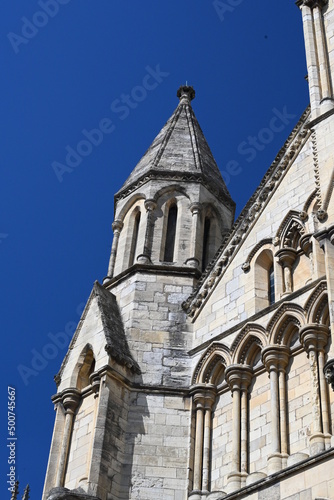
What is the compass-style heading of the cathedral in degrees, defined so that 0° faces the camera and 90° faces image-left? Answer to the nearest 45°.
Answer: approximately 45°
